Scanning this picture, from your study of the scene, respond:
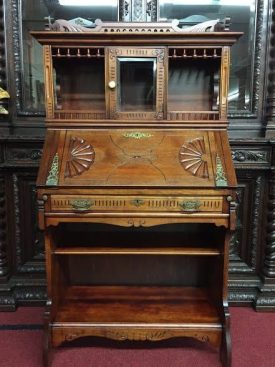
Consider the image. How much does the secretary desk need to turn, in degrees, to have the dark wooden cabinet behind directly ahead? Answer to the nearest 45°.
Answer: approximately 135° to its left

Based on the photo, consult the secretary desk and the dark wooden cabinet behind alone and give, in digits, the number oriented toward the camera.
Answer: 2

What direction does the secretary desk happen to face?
toward the camera

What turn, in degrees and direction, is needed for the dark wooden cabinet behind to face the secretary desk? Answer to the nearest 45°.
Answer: approximately 45° to its right
